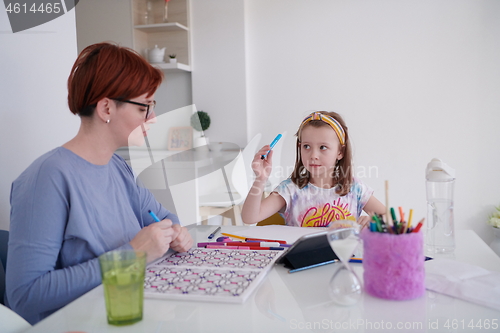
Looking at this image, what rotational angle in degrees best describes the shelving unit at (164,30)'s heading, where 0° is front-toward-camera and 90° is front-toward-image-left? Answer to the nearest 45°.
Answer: approximately 0°

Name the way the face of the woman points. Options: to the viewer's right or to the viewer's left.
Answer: to the viewer's right

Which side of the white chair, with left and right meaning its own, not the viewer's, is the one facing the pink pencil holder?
left

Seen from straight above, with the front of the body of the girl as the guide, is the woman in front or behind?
in front

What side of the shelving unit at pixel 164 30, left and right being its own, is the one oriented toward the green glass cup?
front
